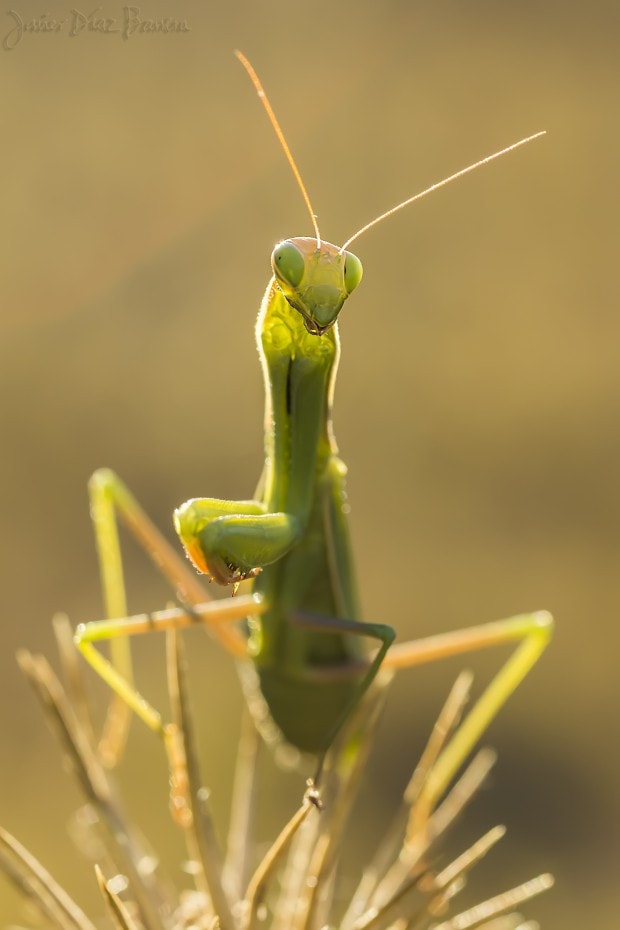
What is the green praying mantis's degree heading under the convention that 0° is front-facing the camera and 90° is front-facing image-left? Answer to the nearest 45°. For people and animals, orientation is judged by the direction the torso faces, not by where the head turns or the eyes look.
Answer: approximately 0°
